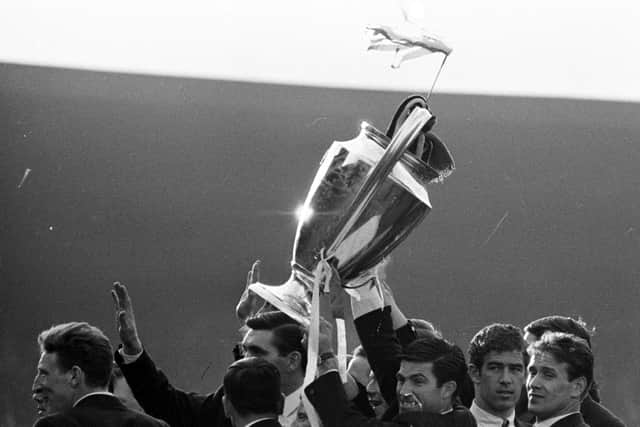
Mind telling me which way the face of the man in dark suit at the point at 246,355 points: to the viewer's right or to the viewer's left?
to the viewer's left

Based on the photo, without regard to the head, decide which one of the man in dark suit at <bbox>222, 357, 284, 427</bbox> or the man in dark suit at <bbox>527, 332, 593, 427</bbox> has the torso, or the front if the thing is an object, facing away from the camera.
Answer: the man in dark suit at <bbox>222, 357, 284, 427</bbox>

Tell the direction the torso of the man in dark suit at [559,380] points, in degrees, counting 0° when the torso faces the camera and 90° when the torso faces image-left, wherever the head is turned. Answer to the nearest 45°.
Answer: approximately 45°

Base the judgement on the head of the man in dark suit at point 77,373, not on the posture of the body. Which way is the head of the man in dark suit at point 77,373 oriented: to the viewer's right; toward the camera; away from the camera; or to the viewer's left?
to the viewer's left

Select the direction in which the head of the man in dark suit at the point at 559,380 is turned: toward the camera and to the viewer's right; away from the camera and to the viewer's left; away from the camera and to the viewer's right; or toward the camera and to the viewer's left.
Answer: toward the camera and to the viewer's left

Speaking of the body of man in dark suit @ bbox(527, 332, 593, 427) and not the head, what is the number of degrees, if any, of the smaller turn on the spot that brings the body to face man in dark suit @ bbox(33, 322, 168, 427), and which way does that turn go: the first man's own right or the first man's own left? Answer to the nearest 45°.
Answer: approximately 45° to the first man's own right

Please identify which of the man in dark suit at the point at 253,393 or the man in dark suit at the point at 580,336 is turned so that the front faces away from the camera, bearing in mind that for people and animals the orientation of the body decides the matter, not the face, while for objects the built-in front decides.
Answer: the man in dark suit at the point at 253,393

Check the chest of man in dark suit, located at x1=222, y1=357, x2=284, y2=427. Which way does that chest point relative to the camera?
away from the camera
